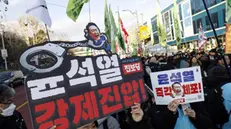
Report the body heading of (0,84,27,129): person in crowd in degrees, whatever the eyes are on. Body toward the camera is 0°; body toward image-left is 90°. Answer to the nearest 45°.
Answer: approximately 315°

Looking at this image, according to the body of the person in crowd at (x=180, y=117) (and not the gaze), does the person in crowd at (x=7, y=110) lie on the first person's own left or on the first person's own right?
on the first person's own right

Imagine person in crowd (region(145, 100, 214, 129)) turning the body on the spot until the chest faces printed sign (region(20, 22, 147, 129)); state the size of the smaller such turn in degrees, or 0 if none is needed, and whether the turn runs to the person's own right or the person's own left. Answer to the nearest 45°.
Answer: approximately 45° to the person's own right

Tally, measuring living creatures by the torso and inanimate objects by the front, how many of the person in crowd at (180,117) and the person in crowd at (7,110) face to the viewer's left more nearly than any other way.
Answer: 0

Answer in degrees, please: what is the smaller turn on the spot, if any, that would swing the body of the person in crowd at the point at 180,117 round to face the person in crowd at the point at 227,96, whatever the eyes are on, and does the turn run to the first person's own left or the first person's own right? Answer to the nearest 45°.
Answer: approximately 135° to the first person's own left

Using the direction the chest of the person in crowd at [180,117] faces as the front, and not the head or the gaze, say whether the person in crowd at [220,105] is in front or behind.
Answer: behind

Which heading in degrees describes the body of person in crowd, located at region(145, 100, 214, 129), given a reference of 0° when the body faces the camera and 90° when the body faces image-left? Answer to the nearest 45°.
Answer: approximately 0°
